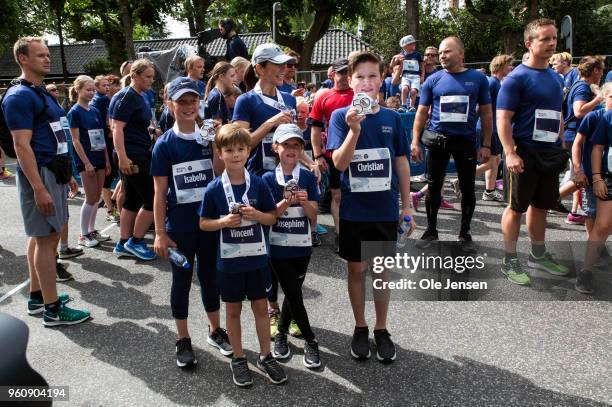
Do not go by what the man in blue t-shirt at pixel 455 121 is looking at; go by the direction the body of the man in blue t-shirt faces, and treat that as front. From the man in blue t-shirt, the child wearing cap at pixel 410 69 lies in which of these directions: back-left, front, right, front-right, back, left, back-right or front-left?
back

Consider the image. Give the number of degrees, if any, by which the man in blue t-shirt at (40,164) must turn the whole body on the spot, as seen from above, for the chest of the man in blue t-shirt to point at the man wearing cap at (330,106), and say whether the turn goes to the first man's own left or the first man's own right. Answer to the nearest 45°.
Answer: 0° — they already face them

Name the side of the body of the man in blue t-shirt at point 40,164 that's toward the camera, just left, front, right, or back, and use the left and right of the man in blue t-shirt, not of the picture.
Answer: right

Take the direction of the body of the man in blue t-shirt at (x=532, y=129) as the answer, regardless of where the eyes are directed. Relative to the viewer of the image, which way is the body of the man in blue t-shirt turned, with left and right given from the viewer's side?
facing the viewer and to the right of the viewer

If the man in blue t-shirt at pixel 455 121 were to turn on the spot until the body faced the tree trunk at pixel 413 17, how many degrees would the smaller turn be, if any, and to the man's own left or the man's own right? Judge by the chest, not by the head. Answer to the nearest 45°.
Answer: approximately 180°

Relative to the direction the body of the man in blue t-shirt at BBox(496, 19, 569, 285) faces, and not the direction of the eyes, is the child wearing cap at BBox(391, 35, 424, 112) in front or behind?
behind

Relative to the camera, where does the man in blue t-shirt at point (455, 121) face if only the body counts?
toward the camera
